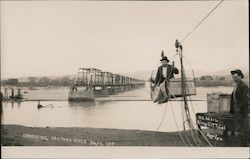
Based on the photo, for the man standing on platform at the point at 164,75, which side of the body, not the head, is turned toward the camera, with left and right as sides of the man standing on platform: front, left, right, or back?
front
